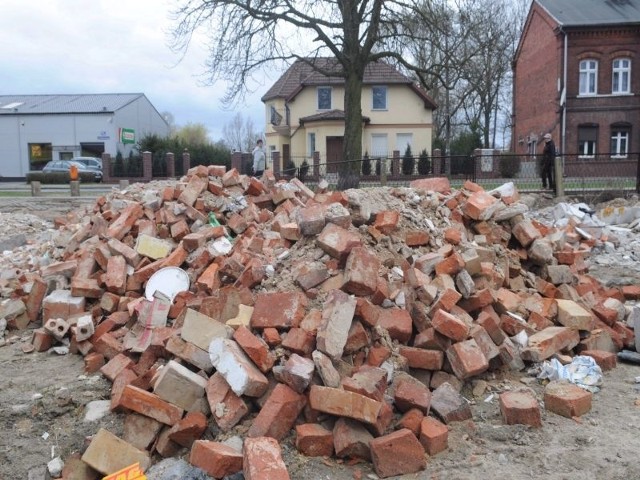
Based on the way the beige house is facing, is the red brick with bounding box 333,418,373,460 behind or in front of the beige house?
in front

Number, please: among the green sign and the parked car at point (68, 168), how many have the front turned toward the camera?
1

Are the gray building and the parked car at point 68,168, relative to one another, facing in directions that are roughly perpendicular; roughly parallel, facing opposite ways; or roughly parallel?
roughly perpendicular

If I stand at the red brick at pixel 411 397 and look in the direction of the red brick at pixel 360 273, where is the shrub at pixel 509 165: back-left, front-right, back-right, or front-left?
front-right

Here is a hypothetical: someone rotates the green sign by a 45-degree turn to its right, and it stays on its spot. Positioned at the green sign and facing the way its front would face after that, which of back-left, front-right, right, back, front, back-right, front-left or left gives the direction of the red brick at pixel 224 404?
front-left

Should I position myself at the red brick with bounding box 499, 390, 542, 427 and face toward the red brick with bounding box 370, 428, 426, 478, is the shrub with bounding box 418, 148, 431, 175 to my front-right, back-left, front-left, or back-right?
back-right

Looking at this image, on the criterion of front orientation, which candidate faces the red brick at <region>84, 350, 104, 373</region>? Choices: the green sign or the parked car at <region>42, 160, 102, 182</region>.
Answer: the green sign

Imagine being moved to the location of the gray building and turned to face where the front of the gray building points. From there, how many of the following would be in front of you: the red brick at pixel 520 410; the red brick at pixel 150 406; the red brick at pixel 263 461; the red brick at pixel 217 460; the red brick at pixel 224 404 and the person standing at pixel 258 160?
6

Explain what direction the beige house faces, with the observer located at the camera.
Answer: facing the viewer

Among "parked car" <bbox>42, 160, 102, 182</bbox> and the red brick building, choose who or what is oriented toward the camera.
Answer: the red brick building

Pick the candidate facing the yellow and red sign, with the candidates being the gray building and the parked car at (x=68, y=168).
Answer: the gray building

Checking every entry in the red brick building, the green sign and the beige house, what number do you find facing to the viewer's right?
0

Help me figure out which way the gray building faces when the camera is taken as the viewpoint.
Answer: facing the viewer
